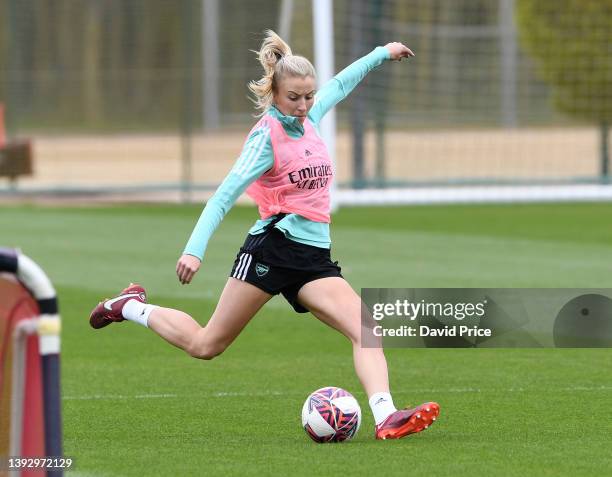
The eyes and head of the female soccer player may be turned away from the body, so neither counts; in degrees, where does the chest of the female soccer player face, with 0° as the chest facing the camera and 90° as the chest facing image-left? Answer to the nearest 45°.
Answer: approximately 315°

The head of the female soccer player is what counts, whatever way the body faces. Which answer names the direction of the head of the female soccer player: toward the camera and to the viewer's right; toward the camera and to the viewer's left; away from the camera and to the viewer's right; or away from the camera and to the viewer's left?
toward the camera and to the viewer's right
